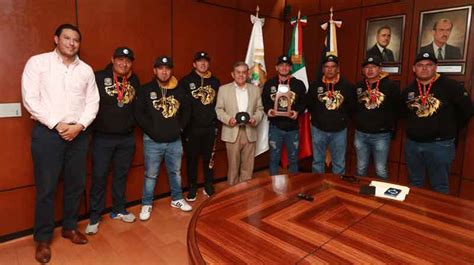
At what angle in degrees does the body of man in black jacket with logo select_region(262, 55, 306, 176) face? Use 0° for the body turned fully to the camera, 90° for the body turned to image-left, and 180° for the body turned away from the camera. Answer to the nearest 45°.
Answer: approximately 0°

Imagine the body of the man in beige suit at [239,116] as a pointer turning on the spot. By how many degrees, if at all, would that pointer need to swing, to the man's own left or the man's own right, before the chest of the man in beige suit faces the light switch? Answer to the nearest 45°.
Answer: approximately 45° to the man's own right

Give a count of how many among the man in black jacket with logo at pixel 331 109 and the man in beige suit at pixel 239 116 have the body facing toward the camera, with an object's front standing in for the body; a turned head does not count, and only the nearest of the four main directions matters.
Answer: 2

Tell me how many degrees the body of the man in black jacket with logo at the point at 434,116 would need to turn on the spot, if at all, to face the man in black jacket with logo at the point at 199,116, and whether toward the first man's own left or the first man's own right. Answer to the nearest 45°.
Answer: approximately 45° to the first man's own right

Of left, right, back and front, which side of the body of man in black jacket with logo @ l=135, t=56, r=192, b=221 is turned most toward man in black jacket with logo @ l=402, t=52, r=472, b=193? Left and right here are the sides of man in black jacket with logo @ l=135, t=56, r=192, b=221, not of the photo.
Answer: left

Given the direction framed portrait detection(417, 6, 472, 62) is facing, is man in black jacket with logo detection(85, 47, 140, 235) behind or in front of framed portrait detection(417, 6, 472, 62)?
in front

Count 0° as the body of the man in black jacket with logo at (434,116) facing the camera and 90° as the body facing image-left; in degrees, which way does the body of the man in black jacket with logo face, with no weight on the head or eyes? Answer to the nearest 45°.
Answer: approximately 45°

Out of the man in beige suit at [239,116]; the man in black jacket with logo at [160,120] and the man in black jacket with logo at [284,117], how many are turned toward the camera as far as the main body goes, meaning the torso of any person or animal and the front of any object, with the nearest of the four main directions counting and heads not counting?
3

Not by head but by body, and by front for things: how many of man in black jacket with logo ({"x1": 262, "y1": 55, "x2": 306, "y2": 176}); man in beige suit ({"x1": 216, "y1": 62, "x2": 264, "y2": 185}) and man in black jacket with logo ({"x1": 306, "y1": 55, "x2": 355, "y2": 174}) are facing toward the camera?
3
